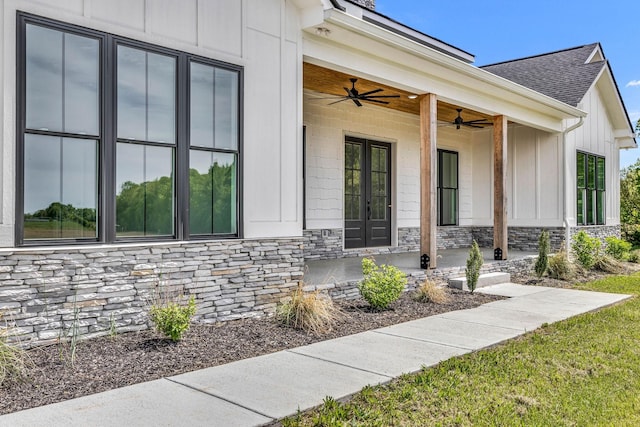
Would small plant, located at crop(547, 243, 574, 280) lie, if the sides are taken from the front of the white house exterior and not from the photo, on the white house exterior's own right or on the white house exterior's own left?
on the white house exterior's own left

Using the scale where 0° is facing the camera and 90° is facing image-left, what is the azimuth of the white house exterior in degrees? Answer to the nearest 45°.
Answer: approximately 315°

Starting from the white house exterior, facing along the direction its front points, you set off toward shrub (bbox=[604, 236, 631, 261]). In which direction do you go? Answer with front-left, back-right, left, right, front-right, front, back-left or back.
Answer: left

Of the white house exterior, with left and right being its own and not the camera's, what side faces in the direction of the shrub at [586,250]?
left

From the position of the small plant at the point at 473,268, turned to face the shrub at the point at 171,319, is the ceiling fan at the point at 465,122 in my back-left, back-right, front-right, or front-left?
back-right

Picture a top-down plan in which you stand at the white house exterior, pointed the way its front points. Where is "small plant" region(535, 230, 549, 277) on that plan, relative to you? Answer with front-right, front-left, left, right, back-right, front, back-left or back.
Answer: left
